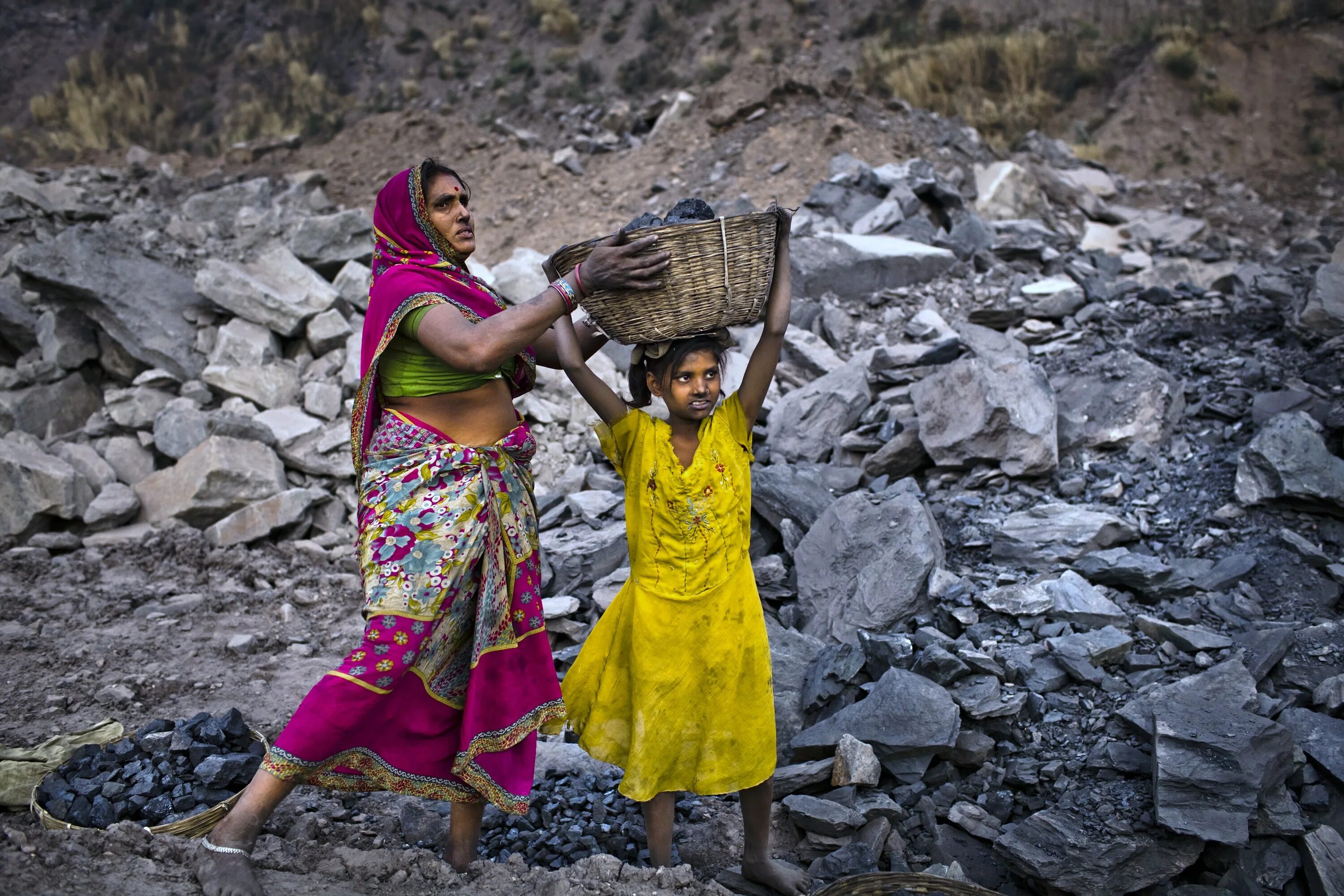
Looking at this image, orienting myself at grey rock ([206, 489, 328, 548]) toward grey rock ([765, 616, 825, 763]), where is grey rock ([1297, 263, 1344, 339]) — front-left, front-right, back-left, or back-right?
front-left

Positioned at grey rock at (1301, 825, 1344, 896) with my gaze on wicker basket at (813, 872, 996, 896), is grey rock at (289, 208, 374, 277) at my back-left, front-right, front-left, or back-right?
front-right

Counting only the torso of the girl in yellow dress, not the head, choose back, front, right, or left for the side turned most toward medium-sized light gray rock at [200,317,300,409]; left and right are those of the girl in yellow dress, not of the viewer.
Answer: back

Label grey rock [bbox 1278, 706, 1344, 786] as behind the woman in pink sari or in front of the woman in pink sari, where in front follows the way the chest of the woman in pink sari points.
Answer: in front

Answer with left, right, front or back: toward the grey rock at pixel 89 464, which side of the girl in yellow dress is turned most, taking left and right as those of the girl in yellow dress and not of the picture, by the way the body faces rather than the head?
back

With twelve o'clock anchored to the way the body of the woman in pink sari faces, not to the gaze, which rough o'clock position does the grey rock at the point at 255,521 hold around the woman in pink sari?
The grey rock is roughly at 7 o'clock from the woman in pink sari.

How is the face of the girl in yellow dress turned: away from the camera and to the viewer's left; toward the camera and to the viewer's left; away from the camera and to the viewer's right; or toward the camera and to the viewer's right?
toward the camera and to the viewer's right

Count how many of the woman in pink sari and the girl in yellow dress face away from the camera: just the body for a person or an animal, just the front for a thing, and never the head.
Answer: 0

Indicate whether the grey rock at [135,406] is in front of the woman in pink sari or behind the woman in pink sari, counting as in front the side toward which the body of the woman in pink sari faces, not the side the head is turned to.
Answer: behind

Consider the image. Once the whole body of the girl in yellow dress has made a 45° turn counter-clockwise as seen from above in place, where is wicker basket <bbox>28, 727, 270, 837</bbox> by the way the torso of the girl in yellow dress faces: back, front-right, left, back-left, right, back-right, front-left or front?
back

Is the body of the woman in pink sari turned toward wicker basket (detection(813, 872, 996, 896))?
yes

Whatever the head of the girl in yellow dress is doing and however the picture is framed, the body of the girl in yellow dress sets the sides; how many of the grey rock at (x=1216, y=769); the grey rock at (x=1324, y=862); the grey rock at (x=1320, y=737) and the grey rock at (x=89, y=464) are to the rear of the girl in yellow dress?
1

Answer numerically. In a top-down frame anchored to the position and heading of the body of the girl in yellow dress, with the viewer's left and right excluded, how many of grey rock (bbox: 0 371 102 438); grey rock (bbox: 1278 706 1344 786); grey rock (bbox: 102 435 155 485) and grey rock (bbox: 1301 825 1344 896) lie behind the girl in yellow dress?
2

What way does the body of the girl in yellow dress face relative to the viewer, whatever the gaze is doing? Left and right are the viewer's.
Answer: facing the viewer and to the right of the viewer

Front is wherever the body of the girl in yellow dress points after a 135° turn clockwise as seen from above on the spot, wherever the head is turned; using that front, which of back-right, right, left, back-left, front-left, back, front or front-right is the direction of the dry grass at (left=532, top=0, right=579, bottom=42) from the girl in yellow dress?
right
